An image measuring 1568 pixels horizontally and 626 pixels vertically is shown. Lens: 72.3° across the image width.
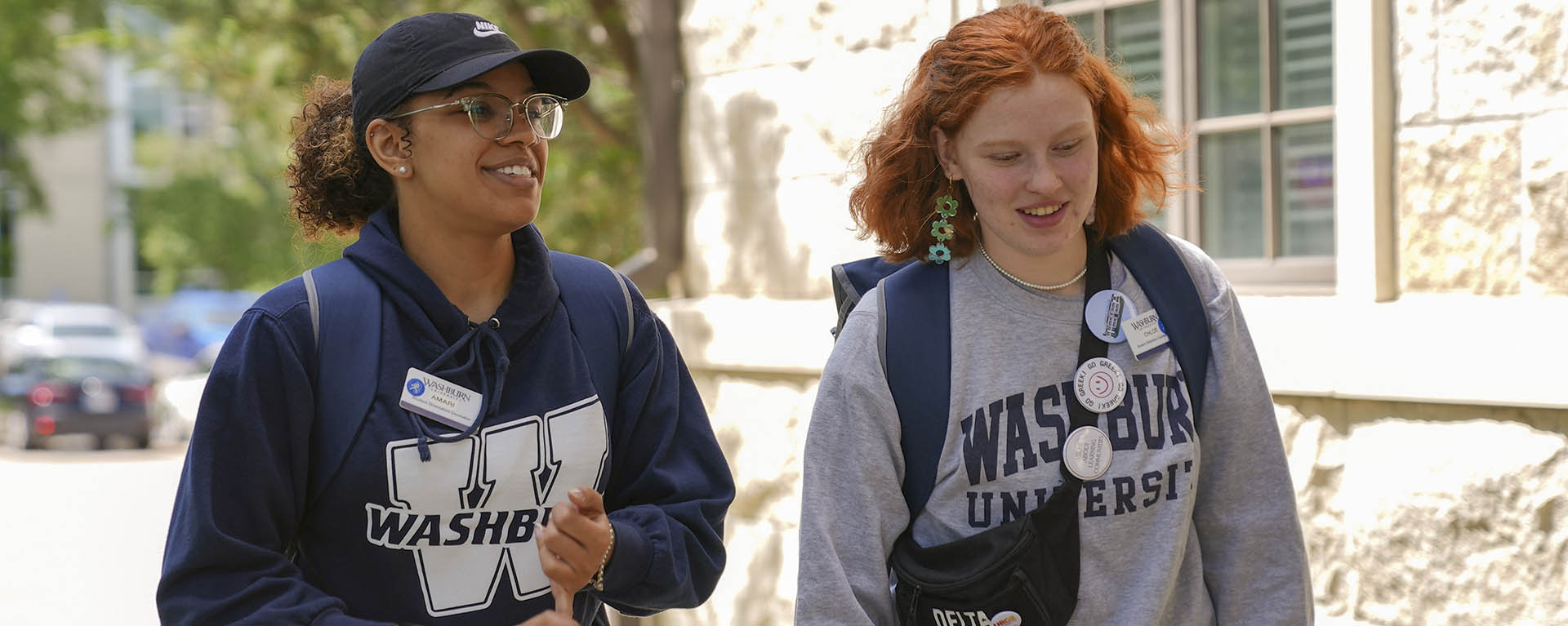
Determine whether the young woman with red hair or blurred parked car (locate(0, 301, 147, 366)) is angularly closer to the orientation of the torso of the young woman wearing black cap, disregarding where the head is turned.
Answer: the young woman with red hair

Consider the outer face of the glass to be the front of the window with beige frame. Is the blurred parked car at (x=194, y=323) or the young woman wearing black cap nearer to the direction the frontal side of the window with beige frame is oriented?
the young woman wearing black cap

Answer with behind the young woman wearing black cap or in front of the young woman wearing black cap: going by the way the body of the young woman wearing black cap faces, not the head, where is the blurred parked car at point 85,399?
behind

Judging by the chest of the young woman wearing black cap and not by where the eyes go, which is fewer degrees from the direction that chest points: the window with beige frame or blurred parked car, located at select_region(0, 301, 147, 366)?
the window with beige frame

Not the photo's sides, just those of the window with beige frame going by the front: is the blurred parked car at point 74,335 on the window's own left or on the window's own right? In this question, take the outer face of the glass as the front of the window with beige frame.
on the window's own right

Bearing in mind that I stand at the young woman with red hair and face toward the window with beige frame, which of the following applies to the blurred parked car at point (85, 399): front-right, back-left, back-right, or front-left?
front-left

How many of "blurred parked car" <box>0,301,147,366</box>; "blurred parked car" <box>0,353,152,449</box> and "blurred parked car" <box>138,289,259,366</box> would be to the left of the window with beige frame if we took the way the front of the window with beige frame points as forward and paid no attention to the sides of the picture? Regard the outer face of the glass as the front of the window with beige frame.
0

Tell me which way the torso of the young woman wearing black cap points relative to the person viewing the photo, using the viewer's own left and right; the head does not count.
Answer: facing the viewer and to the right of the viewer

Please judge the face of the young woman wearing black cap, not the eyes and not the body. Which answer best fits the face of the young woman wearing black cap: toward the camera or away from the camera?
toward the camera

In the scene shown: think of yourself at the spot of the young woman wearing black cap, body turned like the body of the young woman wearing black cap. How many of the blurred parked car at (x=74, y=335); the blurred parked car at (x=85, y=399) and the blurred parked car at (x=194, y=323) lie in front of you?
0

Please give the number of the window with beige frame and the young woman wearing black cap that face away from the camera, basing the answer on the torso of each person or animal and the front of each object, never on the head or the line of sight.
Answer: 0

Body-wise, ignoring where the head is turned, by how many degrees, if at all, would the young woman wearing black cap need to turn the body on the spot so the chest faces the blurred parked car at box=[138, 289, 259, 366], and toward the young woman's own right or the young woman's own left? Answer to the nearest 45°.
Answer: approximately 135° to the young woman's own left

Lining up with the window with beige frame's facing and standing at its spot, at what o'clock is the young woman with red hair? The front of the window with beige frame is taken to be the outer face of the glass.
The young woman with red hair is roughly at 11 o'clock from the window with beige frame.

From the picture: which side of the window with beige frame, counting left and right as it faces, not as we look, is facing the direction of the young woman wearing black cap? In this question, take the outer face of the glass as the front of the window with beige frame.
front

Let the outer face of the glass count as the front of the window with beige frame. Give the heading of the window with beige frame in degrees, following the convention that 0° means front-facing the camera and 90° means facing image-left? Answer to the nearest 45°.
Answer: approximately 45°
